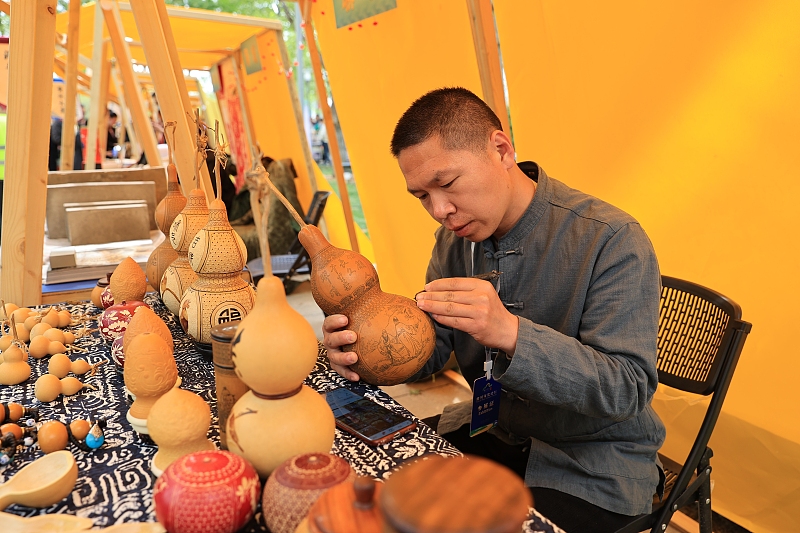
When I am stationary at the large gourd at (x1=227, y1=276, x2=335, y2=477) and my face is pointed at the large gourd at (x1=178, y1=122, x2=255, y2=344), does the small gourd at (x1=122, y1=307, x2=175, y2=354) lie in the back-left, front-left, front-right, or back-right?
front-left

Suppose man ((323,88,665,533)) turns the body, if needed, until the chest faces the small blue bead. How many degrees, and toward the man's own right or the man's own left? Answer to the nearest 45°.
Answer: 0° — they already face it

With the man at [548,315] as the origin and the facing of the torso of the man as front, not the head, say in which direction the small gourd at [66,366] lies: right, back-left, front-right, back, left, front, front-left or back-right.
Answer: front-right

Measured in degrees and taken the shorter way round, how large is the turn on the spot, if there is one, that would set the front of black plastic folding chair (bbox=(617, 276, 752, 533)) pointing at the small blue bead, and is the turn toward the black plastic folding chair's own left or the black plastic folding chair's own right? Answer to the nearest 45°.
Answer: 0° — it already faces it

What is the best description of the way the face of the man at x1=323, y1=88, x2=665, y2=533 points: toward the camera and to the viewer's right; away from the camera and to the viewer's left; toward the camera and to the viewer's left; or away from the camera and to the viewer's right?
toward the camera and to the viewer's left

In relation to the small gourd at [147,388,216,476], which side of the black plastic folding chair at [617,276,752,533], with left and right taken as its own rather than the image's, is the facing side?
front

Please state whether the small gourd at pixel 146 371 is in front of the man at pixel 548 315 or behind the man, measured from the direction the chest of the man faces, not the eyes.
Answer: in front

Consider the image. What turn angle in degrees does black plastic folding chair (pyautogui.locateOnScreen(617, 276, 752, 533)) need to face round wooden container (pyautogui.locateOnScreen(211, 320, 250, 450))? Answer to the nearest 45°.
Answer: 0° — it already faces it

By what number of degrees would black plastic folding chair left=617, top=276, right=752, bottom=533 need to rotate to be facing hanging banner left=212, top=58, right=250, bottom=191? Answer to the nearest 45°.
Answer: approximately 90° to its right

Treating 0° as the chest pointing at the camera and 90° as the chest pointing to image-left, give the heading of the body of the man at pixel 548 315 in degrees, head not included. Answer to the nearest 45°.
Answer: approximately 45°

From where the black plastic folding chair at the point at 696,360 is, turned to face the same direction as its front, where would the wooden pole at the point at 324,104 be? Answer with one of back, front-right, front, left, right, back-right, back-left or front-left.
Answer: right

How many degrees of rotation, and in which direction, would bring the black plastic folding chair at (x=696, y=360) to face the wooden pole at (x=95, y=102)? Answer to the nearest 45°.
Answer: approximately 90° to its right

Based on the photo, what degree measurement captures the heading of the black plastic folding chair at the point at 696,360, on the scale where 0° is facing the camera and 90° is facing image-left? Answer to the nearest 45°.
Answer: approximately 45°

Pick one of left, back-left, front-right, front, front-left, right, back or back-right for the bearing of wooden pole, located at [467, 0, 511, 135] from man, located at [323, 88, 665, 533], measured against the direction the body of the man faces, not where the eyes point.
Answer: back-right

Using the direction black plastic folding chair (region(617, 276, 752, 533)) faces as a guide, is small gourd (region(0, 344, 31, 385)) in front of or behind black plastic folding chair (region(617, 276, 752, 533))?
in front

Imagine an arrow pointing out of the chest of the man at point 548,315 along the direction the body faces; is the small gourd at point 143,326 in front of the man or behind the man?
in front
